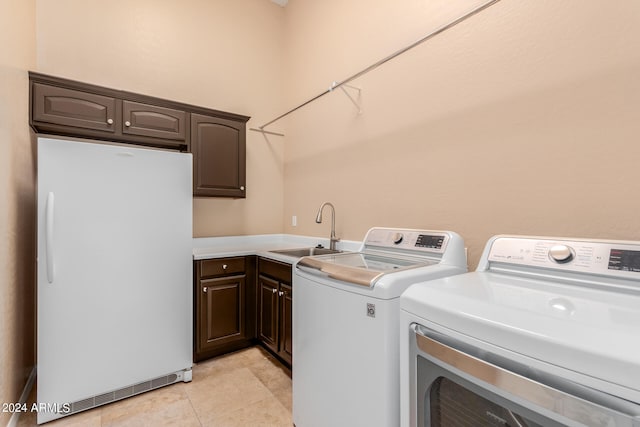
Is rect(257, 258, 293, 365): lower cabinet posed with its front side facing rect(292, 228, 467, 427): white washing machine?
no

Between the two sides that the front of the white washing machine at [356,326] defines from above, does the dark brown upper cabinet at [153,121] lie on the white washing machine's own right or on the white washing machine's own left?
on the white washing machine's own right

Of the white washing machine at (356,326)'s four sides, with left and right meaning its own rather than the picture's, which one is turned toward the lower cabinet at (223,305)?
right

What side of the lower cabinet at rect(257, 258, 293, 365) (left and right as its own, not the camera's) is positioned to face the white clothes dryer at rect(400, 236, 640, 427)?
left

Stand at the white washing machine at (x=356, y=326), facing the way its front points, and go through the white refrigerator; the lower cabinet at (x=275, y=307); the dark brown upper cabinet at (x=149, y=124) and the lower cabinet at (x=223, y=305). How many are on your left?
0

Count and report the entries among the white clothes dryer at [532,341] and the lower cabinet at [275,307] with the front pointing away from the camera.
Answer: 0

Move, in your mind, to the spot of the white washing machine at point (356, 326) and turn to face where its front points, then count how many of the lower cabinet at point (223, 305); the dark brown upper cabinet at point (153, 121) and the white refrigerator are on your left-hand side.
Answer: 0

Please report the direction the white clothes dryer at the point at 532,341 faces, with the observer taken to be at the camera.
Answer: facing the viewer and to the left of the viewer

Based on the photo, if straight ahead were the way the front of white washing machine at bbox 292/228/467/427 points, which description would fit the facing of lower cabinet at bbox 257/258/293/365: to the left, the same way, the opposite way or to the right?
the same way

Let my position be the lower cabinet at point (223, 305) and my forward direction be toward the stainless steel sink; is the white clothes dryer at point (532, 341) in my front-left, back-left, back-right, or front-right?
front-right

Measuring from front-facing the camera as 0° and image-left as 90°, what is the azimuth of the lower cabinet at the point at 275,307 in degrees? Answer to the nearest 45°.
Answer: approximately 45°

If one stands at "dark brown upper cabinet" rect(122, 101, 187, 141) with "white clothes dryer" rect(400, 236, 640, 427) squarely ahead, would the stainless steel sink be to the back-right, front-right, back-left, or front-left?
front-left

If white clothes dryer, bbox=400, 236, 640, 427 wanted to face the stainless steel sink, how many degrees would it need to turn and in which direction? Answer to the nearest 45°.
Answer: approximately 90° to its right

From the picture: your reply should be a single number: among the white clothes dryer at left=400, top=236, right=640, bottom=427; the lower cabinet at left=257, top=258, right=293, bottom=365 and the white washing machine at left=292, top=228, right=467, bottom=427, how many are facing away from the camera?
0

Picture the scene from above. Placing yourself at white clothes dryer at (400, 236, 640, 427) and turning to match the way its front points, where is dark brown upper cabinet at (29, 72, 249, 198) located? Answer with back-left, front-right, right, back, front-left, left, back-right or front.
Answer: front-right

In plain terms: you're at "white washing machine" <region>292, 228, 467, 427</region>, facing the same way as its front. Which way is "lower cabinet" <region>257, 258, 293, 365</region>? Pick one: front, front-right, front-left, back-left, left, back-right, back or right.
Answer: right
